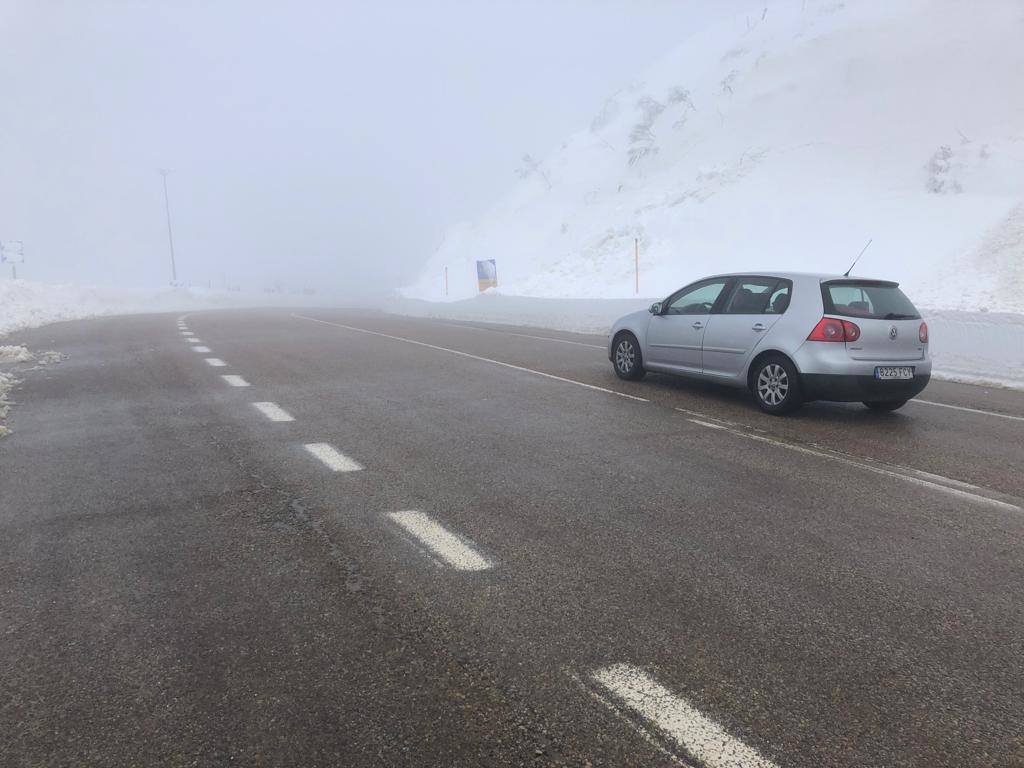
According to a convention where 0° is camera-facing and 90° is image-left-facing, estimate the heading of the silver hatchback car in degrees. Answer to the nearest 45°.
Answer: approximately 135°

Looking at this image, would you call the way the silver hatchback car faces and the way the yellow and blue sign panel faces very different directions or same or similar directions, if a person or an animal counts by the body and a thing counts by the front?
very different directions

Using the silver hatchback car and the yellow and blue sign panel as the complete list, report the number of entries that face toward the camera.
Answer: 1

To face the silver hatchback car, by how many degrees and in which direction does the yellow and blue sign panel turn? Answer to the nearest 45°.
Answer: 0° — it already faces it

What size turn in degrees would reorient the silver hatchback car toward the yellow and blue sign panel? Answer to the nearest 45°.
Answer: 0° — it already faces it

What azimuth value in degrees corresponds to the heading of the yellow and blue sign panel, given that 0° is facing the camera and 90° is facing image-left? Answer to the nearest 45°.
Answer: approximately 0°
